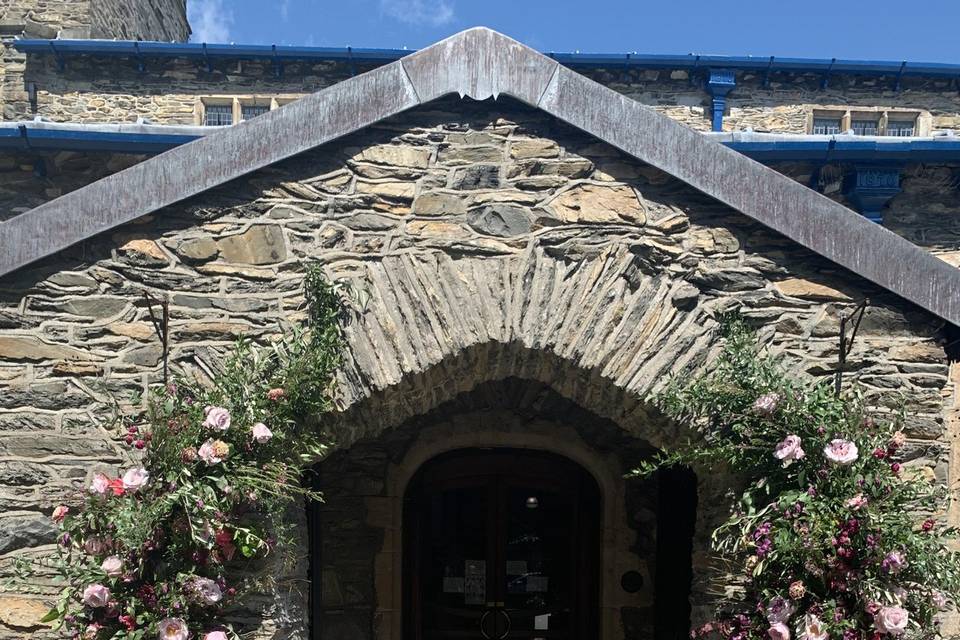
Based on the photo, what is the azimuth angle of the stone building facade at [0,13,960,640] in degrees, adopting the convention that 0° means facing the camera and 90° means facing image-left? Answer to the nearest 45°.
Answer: approximately 0°

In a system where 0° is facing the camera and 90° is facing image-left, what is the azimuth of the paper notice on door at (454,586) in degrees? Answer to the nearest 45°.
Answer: approximately 0°

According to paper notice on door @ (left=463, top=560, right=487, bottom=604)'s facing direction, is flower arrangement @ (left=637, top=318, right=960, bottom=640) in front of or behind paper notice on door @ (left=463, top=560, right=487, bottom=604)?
in front
